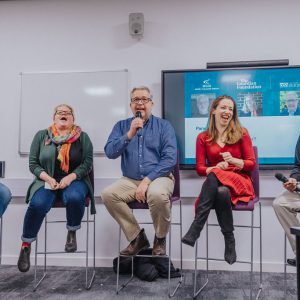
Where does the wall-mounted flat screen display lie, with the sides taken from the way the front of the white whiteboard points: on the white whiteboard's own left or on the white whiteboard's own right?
on the white whiteboard's own left

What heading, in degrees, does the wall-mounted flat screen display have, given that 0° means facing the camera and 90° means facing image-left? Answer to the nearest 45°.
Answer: approximately 0°

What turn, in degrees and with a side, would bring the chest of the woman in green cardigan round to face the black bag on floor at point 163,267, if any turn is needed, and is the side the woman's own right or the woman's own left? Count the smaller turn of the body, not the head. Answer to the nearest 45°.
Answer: approximately 90° to the woman's own left
